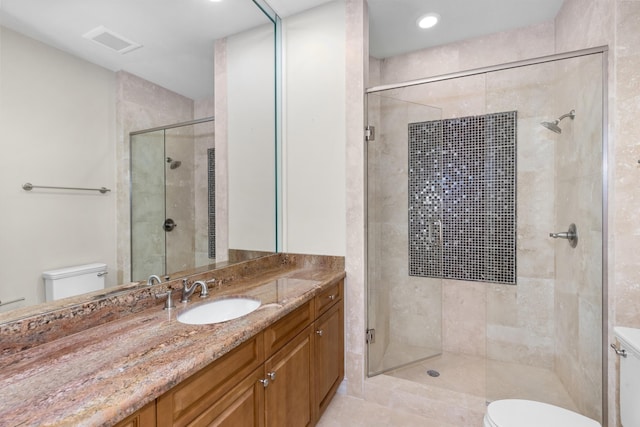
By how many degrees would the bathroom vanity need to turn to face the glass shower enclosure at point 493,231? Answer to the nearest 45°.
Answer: approximately 45° to its left

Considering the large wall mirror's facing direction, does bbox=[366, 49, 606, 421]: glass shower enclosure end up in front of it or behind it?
in front

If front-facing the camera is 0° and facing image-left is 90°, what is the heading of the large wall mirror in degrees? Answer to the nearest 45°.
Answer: approximately 315°

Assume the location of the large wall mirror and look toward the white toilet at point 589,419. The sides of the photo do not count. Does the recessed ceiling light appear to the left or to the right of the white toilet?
left

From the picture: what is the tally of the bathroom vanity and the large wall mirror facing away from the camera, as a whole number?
0
